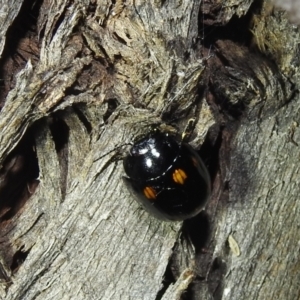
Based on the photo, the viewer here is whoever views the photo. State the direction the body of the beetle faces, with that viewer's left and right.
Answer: facing away from the viewer and to the left of the viewer
